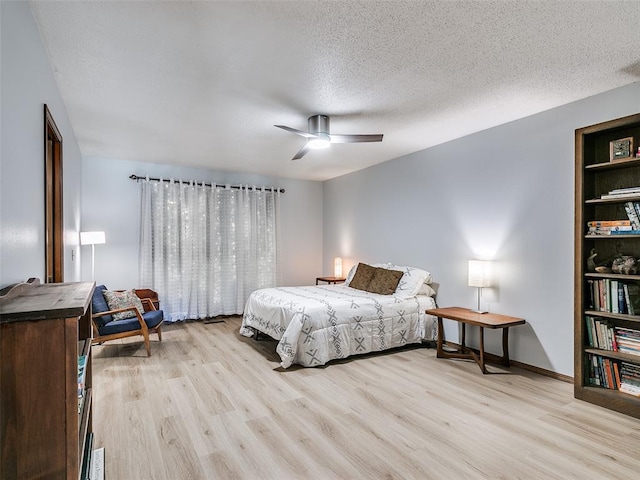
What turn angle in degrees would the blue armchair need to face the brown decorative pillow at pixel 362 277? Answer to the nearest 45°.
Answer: approximately 45° to its left

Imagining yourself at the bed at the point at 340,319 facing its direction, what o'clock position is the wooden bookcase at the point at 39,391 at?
The wooden bookcase is roughly at 11 o'clock from the bed.

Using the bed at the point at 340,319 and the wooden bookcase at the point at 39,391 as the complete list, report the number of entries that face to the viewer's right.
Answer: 1

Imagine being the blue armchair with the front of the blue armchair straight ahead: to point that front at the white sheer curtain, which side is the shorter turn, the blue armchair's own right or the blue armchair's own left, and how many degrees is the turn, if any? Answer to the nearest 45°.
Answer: approximately 90° to the blue armchair's own left

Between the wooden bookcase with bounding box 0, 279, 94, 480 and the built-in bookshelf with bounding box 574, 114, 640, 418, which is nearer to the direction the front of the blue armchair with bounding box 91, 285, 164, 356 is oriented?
the built-in bookshelf

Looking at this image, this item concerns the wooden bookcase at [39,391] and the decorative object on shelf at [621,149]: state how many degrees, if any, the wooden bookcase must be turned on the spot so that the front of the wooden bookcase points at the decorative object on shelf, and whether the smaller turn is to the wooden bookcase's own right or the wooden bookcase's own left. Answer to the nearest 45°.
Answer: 0° — it already faces it

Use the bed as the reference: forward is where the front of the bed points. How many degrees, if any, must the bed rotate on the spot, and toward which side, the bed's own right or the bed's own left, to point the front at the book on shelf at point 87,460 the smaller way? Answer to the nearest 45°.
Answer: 0° — it already faces it

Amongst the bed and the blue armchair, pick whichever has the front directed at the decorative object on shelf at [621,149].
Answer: the blue armchair

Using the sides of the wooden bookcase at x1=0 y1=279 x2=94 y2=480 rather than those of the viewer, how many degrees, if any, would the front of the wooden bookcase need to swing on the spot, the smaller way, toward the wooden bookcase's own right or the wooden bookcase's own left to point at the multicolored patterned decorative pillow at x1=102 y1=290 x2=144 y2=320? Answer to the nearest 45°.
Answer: approximately 90° to the wooden bookcase's own left

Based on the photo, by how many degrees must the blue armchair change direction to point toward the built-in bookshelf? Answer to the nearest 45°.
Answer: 0° — it already faces it

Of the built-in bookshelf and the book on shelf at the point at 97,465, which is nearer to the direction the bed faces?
the book on shelf

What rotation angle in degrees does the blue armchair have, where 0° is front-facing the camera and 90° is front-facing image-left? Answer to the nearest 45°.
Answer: approximately 315°

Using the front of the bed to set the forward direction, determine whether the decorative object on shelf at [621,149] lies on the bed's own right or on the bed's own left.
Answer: on the bed's own left

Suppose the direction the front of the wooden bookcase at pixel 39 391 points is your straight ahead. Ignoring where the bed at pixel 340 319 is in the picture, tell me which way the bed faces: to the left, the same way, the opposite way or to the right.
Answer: the opposite way

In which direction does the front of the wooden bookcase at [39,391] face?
to the viewer's right

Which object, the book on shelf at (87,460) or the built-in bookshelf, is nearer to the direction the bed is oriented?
the book on shelf
